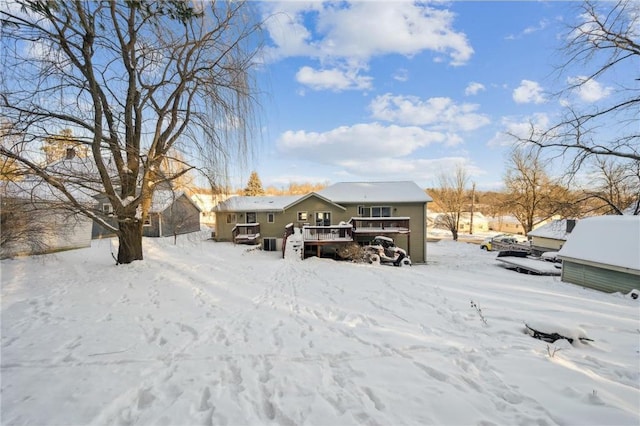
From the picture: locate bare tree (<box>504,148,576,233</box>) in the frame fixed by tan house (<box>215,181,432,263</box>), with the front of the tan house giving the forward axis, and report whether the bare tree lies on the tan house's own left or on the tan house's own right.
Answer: on the tan house's own right

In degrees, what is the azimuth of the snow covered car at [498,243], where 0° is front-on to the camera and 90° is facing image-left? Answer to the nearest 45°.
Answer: approximately 45°

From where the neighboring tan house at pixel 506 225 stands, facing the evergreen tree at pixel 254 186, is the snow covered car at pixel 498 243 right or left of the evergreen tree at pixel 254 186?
left

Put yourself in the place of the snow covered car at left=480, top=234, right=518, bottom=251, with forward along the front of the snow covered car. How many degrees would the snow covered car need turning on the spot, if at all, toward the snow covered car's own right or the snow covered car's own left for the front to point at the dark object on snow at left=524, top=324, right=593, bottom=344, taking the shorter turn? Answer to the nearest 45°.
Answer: approximately 45° to the snow covered car's own left

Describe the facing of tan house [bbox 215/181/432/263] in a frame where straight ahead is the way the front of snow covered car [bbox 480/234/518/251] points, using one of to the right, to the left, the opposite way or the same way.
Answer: to the right

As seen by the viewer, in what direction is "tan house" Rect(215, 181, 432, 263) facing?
away from the camera

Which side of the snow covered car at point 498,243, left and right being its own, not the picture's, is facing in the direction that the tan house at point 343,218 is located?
front

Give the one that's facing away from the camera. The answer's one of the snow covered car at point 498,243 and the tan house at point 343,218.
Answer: the tan house

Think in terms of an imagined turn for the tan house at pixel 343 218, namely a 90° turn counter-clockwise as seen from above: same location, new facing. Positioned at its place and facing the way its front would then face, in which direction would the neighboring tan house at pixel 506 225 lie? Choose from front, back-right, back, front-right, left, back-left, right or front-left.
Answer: back-right

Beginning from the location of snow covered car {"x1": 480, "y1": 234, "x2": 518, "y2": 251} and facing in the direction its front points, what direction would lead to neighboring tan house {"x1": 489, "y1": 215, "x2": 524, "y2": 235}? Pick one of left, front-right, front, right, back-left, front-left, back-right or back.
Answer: back-right

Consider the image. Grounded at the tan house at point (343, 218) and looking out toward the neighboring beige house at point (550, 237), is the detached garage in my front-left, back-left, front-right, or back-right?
front-right

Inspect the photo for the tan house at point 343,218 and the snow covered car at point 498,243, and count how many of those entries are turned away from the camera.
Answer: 1
